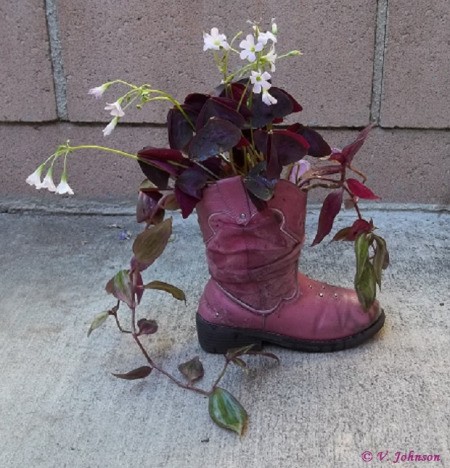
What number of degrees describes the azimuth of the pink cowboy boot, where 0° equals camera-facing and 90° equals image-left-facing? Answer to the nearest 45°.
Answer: approximately 270°
